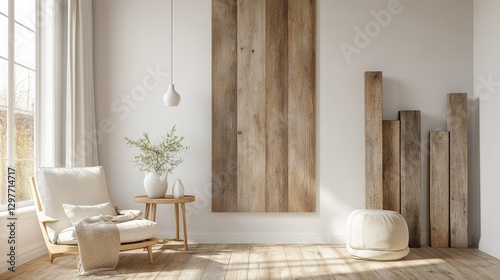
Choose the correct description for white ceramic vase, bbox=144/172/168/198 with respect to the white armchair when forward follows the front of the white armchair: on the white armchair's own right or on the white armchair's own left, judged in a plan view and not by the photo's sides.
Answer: on the white armchair's own left

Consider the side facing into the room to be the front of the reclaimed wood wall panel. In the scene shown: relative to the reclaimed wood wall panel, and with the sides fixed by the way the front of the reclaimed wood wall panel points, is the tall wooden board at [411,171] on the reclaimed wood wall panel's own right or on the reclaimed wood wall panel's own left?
on the reclaimed wood wall panel's own left

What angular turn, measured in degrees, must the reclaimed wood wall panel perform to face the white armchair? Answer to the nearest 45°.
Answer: approximately 45° to its right

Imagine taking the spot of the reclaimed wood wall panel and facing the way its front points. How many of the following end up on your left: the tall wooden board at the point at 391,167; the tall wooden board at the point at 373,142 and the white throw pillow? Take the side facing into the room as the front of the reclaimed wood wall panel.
2

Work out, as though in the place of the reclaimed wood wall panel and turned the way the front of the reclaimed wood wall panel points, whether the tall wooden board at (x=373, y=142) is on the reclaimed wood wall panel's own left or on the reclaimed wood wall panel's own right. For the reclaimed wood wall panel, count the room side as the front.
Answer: on the reclaimed wood wall panel's own left

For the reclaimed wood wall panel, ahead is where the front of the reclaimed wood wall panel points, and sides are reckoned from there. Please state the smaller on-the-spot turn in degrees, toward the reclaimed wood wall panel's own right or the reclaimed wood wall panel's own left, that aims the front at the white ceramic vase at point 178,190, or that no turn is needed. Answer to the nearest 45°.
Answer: approximately 45° to the reclaimed wood wall panel's own right

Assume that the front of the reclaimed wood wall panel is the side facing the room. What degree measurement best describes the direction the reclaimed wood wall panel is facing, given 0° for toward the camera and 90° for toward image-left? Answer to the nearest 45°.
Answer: approximately 0°
